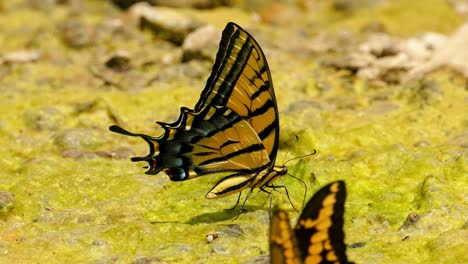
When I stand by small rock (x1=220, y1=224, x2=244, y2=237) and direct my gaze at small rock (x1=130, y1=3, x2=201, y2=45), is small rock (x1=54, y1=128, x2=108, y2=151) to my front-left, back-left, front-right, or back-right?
front-left

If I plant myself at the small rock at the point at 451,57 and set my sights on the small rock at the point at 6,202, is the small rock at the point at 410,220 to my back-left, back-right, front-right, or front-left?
front-left

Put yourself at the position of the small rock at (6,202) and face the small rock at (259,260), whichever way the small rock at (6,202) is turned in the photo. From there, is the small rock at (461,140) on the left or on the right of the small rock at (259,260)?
left

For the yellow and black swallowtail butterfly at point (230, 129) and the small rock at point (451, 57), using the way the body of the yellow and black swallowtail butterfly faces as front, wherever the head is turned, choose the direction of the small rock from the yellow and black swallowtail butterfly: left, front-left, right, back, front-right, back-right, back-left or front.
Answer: front-left

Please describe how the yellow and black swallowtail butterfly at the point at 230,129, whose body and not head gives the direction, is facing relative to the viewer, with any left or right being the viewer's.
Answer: facing to the right of the viewer
